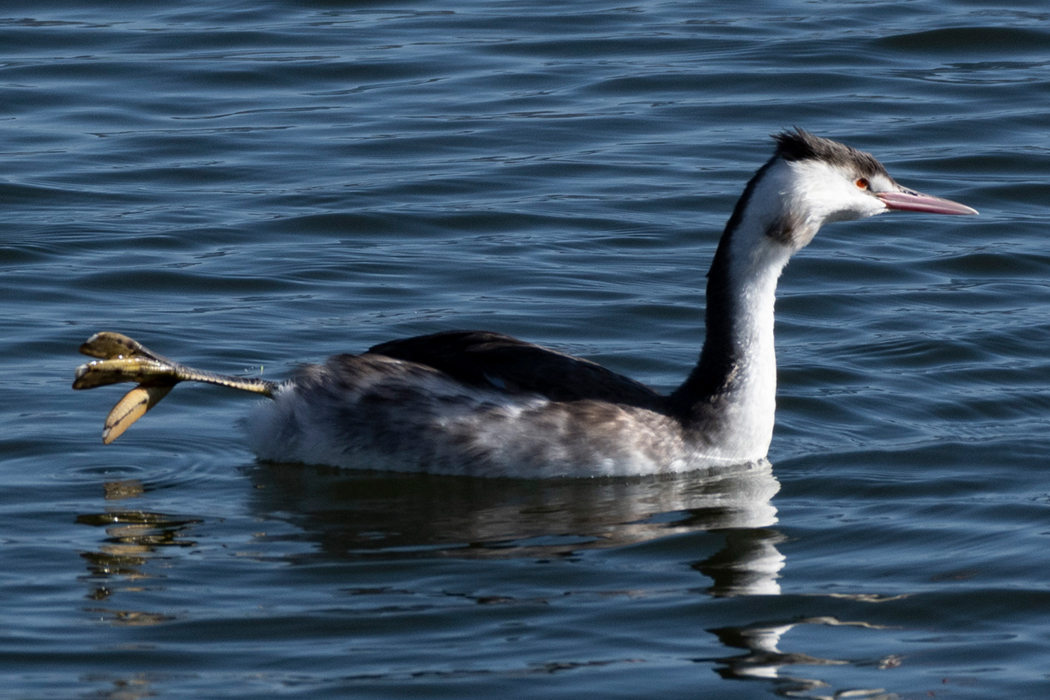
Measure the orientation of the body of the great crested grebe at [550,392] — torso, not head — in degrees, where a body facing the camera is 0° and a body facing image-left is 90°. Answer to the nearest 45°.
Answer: approximately 270°
